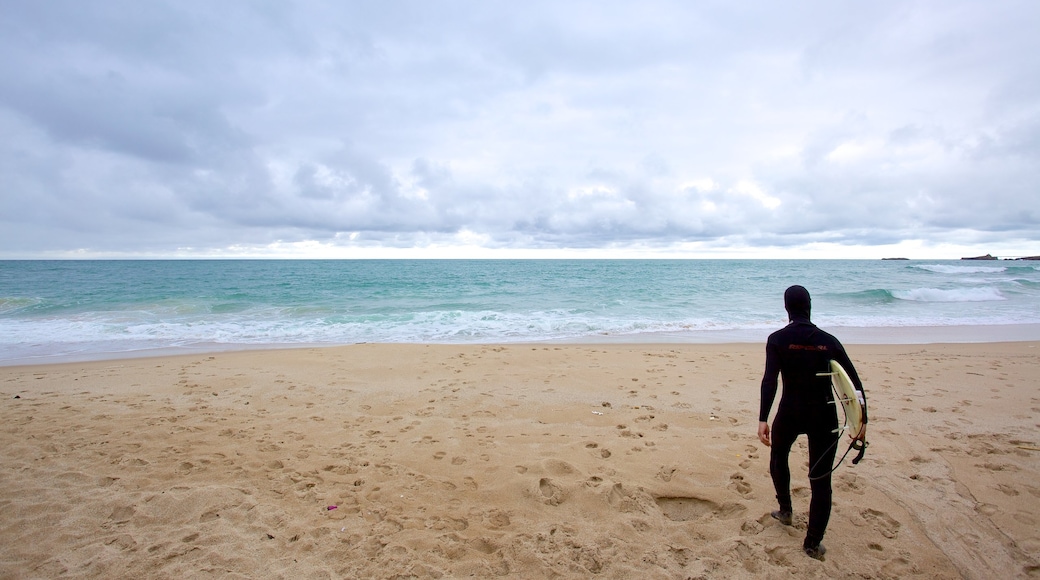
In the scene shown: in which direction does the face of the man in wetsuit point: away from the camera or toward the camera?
away from the camera

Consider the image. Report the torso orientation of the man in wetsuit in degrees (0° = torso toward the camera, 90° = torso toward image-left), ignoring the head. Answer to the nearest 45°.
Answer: approximately 180°
